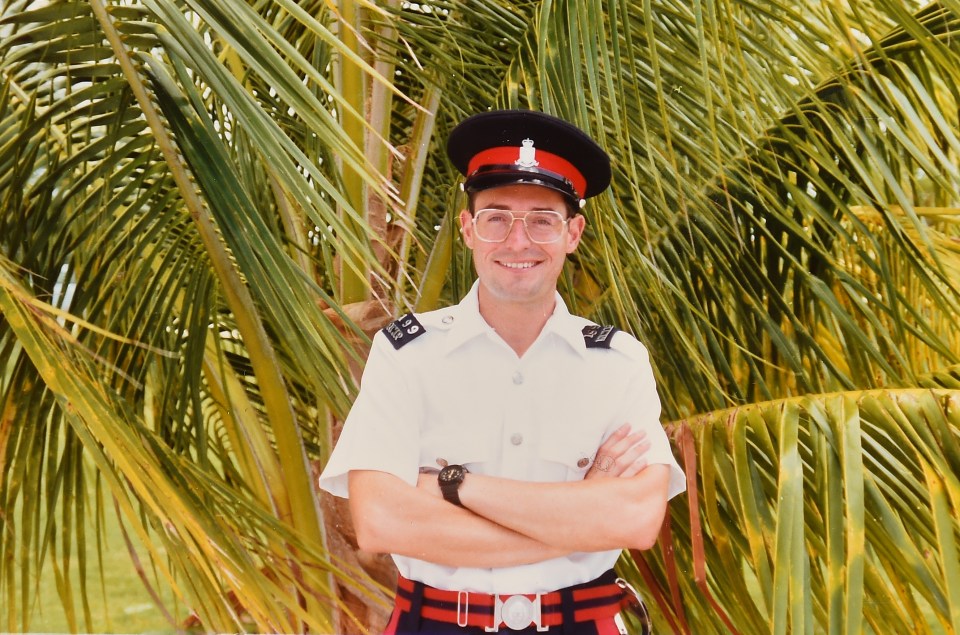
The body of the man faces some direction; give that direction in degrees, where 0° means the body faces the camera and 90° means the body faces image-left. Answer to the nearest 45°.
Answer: approximately 0°
